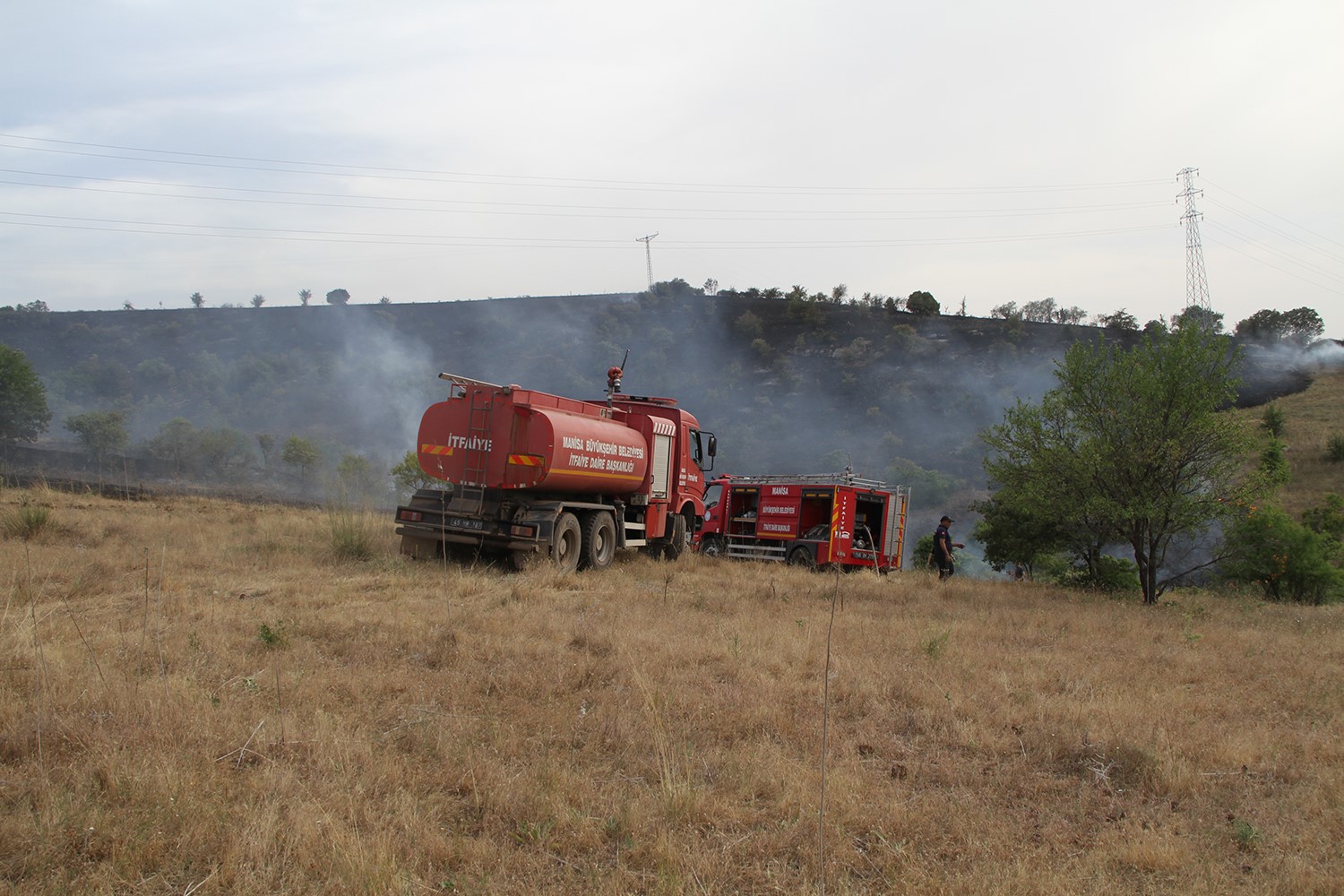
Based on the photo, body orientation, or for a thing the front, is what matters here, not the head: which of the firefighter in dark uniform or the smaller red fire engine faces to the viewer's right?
the firefighter in dark uniform

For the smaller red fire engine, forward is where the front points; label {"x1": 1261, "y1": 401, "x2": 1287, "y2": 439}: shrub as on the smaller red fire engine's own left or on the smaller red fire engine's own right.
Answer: on the smaller red fire engine's own right

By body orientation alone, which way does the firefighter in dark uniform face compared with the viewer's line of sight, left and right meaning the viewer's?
facing to the right of the viewer

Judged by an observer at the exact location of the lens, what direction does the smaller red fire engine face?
facing away from the viewer and to the left of the viewer

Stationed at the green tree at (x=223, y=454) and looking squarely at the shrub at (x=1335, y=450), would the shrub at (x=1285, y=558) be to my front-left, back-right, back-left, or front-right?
front-right

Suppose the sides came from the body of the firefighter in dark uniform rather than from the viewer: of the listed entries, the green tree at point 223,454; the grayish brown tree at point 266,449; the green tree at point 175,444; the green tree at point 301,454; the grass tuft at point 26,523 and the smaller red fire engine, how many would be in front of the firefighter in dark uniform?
0

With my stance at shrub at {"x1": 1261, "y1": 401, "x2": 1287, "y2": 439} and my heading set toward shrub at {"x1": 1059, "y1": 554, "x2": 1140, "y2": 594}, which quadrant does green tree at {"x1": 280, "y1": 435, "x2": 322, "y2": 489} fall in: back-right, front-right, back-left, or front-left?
front-right

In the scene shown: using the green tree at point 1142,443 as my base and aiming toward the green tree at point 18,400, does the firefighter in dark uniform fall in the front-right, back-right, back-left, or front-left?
front-right

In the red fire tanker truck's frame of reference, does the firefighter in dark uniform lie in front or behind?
in front

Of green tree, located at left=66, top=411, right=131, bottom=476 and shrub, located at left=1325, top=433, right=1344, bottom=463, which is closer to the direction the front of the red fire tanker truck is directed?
the shrub
